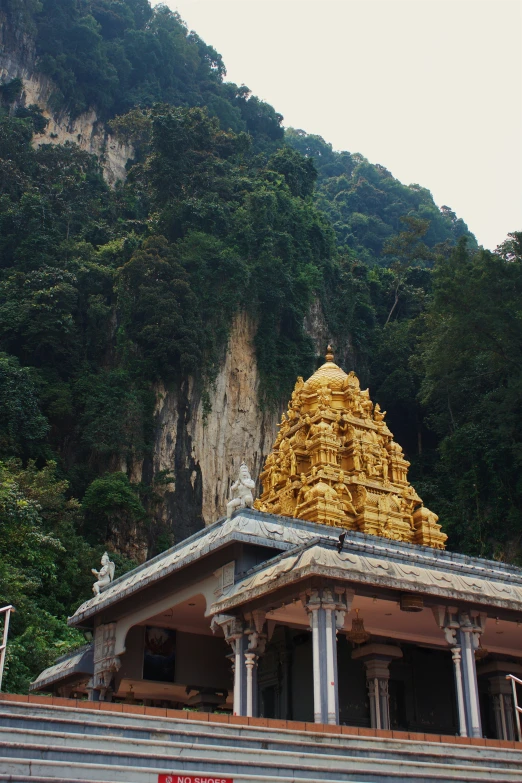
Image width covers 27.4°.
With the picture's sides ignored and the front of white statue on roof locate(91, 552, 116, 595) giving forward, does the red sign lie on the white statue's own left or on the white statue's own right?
on the white statue's own left

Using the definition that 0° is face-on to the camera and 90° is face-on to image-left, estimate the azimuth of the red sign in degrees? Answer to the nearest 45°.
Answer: approximately 0°

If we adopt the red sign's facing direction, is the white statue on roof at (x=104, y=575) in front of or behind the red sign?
behind

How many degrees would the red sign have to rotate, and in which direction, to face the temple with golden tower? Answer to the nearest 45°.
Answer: approximately 180°
